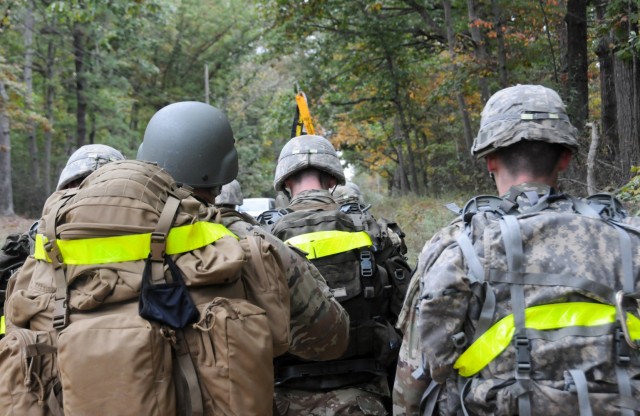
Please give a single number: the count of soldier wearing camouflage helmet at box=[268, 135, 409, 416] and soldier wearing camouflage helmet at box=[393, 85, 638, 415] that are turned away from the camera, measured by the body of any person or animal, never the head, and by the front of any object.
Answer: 2

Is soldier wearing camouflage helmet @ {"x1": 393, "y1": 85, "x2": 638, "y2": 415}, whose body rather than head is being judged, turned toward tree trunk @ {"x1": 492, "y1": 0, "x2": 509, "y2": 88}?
yes

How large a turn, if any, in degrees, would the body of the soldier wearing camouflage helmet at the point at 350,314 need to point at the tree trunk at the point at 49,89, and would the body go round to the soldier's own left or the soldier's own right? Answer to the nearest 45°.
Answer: approximately 45° to the soldier's own left

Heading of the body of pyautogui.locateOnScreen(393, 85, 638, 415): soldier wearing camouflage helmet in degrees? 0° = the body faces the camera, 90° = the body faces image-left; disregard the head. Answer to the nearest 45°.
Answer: approximately 180°

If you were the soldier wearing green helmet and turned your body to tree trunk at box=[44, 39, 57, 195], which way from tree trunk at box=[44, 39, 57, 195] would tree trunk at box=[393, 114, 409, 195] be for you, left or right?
right

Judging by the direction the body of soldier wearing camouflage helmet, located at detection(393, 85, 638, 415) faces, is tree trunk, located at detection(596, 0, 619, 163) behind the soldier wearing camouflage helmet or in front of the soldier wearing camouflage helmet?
in front

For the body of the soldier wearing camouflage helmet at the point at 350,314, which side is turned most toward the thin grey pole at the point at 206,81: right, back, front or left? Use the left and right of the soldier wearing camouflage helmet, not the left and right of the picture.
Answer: front

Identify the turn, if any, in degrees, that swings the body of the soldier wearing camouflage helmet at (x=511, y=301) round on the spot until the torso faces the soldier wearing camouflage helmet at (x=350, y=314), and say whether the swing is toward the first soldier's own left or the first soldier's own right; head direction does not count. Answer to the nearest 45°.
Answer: approximately 45° to the first soldier's own left

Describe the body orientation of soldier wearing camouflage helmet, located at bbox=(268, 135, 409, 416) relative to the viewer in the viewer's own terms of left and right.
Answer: facing away from the viewer

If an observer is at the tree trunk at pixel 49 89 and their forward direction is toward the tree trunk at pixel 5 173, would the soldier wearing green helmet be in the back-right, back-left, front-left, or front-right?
front-left

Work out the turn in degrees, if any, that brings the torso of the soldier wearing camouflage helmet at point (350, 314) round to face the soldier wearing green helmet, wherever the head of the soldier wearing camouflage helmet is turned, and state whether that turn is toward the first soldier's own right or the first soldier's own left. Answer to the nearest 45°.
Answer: approximately 135° to the first soldier's own left

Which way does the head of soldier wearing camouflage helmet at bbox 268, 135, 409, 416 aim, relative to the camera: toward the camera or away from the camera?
away from the camera

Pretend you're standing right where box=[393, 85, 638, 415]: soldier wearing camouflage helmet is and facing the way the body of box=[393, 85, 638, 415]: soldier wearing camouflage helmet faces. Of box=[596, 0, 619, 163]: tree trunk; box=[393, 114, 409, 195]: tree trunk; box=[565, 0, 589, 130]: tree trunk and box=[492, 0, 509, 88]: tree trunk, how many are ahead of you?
4
